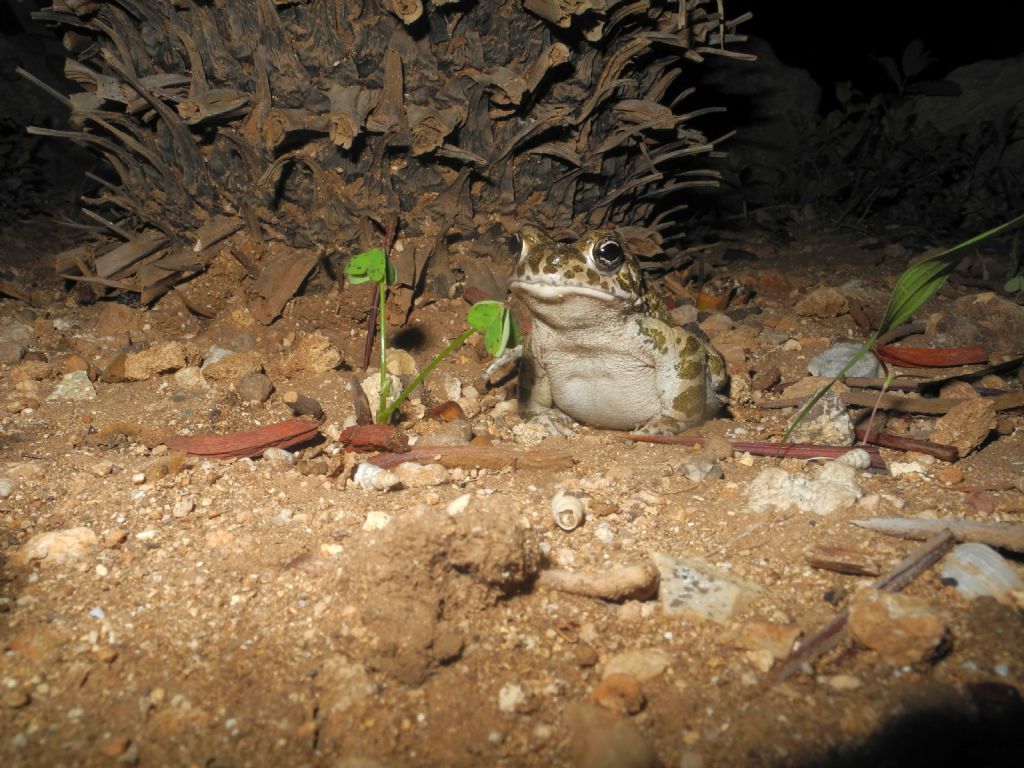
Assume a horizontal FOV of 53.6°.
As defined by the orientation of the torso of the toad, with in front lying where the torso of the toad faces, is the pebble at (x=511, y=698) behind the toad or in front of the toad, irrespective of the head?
in front

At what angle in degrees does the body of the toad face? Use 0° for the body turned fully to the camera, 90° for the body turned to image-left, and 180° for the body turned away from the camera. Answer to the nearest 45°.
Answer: approximately 45°

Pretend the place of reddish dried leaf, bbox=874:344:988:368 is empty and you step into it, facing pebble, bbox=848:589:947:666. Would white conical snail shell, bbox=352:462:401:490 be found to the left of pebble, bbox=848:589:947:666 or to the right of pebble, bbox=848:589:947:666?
right

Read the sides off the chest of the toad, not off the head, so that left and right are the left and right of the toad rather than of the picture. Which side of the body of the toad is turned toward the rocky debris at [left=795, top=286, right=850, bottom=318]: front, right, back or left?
back

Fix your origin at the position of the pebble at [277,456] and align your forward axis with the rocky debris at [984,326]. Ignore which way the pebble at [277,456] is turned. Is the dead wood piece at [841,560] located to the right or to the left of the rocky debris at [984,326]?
right

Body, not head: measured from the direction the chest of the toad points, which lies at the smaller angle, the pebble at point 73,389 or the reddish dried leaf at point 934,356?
the pebble

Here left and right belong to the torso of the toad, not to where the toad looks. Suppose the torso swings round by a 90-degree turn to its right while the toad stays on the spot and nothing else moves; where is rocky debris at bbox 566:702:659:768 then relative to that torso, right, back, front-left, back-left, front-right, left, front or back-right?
back-left

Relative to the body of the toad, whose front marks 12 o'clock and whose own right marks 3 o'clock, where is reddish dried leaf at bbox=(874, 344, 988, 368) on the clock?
The reddish dried leaf is roughly at 7 o'clock from the toad.

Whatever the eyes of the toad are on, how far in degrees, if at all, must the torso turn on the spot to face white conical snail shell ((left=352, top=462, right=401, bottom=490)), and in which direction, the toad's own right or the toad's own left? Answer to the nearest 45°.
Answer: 0° — it already faces it

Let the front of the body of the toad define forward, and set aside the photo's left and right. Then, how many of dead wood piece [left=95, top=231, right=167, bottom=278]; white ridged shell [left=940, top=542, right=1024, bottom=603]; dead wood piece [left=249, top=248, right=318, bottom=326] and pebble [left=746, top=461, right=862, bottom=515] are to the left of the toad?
2
